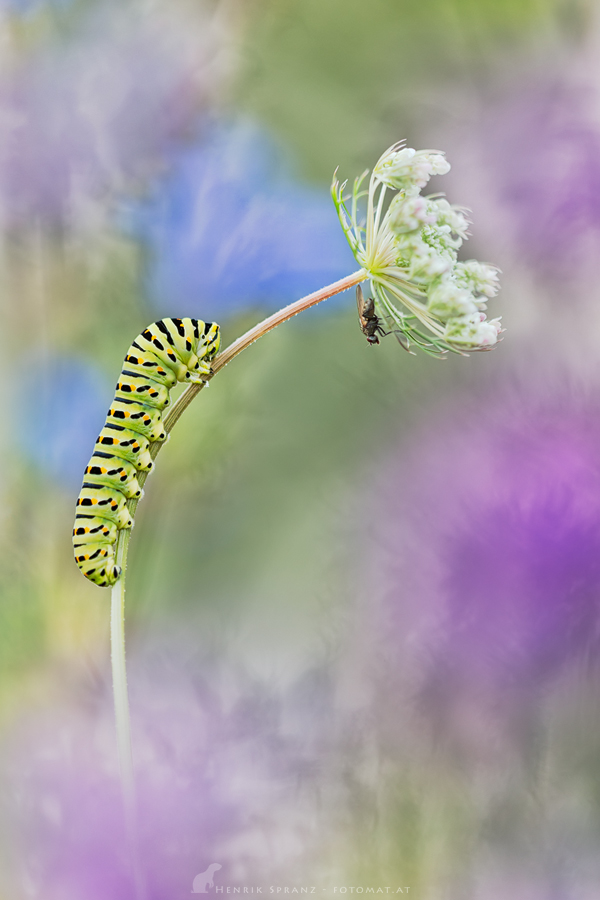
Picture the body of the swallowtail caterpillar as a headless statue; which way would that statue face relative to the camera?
to the viewer's right
